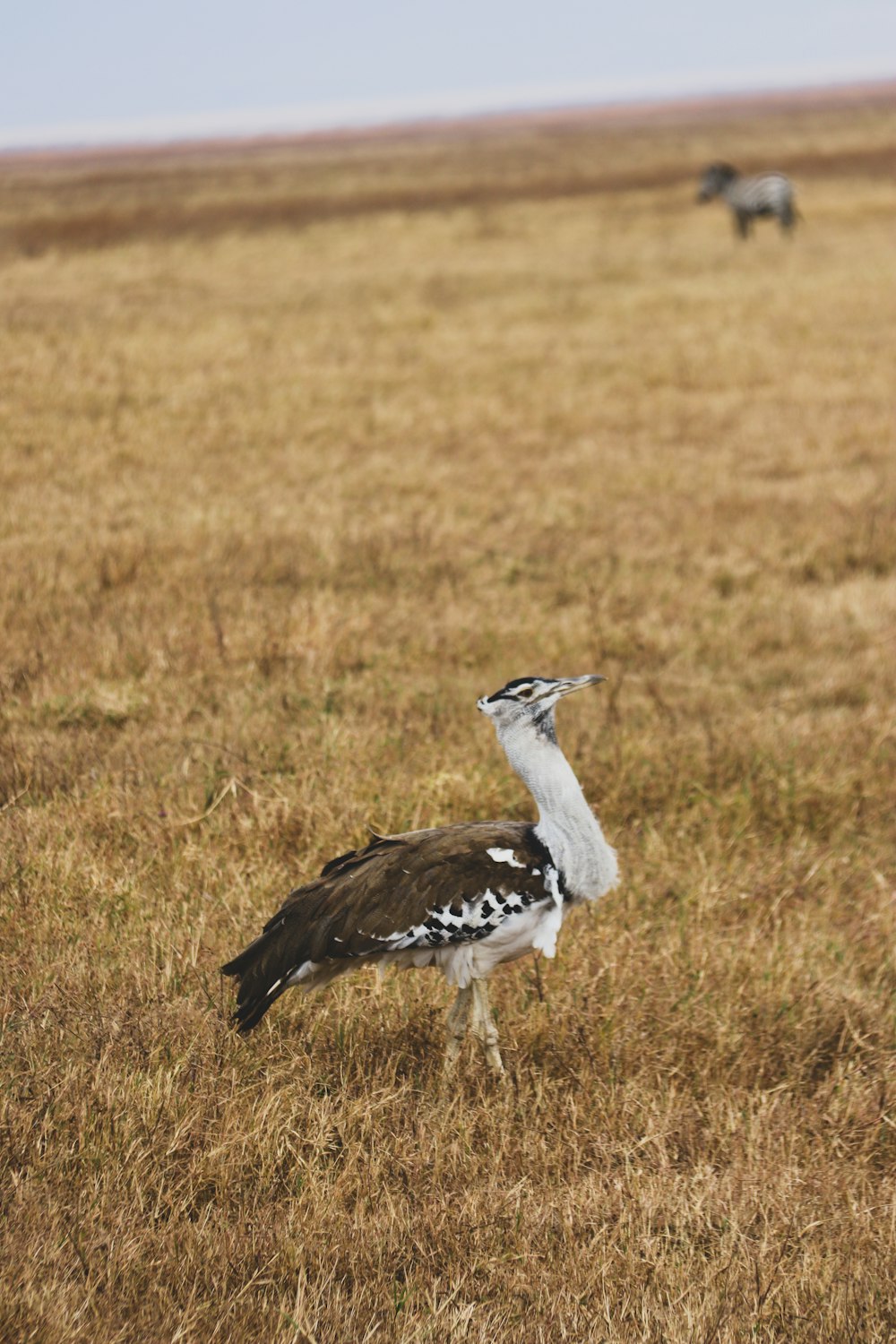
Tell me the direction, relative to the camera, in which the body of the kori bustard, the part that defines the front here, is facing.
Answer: to the viewer's right

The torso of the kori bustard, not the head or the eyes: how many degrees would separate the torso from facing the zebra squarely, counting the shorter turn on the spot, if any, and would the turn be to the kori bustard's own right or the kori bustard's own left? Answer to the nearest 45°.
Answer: approximately 90° to the kori bustard's own left

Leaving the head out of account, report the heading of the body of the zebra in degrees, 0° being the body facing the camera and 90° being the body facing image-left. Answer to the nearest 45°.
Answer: approximately 90°

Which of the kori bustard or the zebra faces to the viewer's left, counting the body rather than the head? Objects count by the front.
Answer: the zebra

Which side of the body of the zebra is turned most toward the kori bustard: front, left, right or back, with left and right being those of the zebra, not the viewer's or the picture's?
left

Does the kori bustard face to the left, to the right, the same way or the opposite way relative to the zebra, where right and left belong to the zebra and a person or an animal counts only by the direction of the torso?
the opposite way

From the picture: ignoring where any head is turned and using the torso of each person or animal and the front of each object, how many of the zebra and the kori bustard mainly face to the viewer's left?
1
